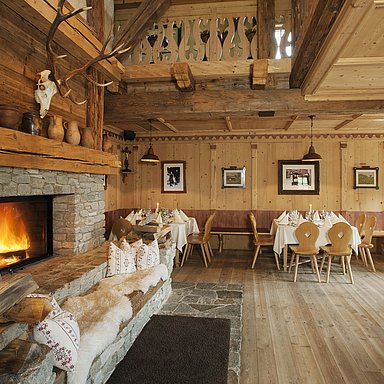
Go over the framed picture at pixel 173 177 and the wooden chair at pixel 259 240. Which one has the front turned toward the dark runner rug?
the framed picture

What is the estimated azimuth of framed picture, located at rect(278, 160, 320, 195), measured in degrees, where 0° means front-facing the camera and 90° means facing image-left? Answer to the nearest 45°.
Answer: approximately 0°

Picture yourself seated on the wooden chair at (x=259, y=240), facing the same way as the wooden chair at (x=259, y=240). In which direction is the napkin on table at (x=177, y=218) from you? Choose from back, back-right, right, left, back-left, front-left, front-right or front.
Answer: back

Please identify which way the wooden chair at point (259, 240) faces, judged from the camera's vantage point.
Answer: facing to the right of the viewer

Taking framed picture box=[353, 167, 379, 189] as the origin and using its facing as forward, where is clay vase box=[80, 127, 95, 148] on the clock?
The clay vase is roughly at 1 o'clock from the framed picture.

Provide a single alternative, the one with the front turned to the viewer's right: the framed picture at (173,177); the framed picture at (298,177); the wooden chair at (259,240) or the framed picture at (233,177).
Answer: the wooden chair

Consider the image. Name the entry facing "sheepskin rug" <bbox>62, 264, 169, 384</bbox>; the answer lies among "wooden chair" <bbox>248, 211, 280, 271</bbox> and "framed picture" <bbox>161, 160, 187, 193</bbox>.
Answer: the framed picture

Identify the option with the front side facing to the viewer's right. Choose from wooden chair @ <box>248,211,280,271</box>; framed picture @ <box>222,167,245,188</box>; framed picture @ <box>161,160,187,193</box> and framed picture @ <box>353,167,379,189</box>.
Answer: the wooden chair

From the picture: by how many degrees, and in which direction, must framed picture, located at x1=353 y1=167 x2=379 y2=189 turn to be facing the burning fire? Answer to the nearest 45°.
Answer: approximately 45° to its right

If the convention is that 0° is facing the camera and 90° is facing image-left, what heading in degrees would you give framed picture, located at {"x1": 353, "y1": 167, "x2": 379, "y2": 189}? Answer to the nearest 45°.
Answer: approximately 0°
